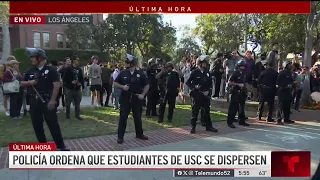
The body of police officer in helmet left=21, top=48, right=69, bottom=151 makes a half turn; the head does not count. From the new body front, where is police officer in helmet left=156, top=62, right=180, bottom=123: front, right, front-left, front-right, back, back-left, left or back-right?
front

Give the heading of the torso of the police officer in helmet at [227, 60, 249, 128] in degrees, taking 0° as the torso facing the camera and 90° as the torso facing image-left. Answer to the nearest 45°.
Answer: approximately 315°

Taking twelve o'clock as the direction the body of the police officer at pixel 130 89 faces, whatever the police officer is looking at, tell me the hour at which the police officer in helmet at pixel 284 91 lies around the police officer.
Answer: The police officer in helmet is roughly at 8 o'clock from the police officer.

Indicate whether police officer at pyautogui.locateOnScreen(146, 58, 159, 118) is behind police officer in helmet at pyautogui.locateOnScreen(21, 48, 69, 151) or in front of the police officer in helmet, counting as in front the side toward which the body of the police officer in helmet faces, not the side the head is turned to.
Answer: behind

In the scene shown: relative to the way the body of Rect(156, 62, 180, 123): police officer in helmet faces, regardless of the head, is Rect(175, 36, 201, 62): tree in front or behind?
behind

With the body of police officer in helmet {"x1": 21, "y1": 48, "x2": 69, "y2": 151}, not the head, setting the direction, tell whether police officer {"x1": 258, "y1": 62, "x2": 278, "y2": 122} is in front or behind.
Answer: behind

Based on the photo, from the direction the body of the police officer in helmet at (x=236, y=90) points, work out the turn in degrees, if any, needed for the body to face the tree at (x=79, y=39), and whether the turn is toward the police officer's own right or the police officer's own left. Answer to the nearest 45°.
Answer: approximately 180°

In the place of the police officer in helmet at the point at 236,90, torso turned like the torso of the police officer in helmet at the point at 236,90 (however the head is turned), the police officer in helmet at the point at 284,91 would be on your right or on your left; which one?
on your left
